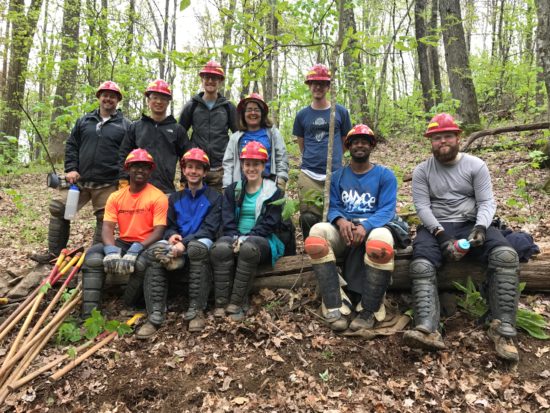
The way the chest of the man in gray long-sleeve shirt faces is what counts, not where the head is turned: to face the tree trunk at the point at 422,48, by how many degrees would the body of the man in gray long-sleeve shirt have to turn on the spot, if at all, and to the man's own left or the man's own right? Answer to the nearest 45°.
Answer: approximately 180°

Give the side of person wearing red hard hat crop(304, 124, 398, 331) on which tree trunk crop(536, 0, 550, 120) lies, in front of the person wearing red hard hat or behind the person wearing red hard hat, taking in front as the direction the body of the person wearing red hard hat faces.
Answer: behind
